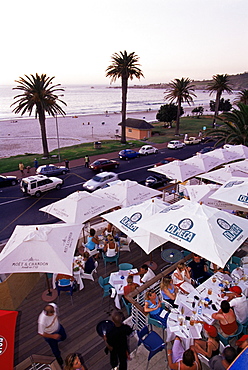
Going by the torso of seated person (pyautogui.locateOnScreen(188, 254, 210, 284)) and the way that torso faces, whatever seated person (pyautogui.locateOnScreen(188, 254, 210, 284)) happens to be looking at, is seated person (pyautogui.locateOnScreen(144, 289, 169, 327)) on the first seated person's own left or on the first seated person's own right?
on the first seated person's own right

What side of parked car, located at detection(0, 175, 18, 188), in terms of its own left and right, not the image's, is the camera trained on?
right

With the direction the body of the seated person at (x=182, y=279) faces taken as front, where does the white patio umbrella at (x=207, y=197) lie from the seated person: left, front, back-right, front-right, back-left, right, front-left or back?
back-left

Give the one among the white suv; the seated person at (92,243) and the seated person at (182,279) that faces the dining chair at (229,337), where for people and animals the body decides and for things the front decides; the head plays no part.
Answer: the seated person at (182,279)

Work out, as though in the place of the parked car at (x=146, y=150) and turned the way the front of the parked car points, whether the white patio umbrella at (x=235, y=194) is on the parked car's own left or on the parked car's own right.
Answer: on the parked car's own right

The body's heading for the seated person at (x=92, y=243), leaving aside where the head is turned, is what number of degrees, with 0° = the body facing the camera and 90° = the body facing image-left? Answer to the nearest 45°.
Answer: approximately 225°

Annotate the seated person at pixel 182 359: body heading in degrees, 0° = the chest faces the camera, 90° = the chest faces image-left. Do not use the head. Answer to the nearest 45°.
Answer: approximately 180°

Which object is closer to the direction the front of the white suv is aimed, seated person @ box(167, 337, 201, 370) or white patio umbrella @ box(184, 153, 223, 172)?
the white patio umbrella

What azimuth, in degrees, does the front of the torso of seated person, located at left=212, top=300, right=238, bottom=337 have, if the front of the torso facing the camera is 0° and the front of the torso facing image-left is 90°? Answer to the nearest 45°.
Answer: approximately 135°

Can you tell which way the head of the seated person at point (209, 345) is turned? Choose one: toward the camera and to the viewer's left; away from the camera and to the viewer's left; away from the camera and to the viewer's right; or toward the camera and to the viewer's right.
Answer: away from the camera and to the viewer's left

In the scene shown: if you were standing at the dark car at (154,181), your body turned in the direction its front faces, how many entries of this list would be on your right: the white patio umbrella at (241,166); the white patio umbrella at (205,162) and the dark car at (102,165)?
1

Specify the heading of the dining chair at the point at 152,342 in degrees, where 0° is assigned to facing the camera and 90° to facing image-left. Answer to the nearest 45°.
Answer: approximately 315°

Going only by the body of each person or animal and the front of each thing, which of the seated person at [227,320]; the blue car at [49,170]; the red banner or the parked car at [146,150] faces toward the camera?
the red banner

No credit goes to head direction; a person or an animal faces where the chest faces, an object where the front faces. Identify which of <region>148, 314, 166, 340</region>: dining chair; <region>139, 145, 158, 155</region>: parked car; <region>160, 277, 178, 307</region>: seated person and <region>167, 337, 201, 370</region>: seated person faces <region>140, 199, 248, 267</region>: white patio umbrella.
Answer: <region>167, 337, 201, 370</region>: seated person
